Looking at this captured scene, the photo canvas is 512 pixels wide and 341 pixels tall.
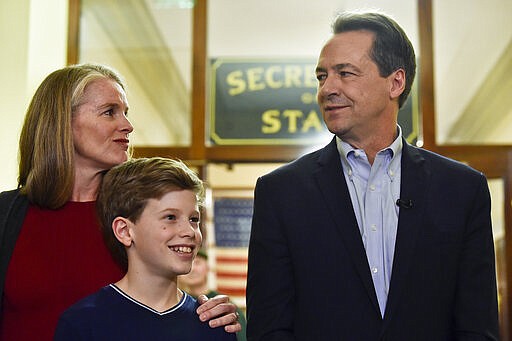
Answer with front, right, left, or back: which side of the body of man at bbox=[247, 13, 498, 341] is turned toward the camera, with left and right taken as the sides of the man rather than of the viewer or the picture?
front

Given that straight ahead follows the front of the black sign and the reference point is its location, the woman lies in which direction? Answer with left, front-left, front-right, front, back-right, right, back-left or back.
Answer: front

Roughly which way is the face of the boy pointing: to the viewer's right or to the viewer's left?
to the viewer's right

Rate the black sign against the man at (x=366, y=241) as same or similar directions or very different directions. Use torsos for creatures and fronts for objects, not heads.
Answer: same or similar directions

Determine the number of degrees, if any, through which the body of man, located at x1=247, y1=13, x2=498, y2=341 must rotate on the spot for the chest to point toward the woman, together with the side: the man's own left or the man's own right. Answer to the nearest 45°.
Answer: approximately 90° to the man's own right

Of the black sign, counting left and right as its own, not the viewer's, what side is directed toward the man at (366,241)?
front

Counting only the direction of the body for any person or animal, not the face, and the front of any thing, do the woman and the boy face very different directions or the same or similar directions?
same or similar directions

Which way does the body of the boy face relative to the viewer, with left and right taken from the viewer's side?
facing the viewer and to the right of the viewer

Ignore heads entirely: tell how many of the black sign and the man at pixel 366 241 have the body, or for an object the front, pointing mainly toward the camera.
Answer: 2

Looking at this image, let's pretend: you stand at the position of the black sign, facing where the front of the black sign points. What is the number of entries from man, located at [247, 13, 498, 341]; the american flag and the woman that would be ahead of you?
2

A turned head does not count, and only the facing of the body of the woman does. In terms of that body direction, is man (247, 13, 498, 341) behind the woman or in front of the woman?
in front

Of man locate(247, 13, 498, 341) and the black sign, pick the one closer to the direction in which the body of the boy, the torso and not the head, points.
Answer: the man
